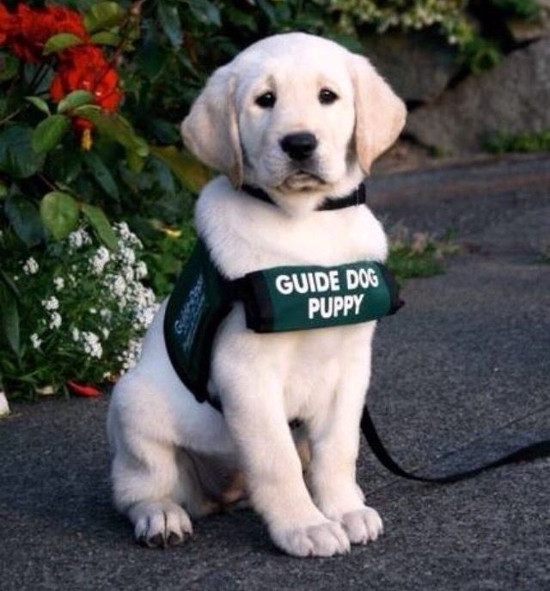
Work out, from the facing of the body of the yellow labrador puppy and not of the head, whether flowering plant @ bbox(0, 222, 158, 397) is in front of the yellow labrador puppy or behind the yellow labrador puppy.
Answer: behind

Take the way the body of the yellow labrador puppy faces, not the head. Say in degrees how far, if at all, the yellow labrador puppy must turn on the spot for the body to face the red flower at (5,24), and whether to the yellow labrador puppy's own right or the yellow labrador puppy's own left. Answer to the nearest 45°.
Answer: approximately 180°

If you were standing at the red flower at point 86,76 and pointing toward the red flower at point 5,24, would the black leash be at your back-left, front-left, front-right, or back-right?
back-left

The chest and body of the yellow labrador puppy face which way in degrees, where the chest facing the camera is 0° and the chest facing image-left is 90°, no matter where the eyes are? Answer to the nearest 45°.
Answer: approximately 315°

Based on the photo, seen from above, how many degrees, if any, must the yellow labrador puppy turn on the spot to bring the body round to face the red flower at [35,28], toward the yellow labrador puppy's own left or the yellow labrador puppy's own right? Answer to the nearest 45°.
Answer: approximately 180°

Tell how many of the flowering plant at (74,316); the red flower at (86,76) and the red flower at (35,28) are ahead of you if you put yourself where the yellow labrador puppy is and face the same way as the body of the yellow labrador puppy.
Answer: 0

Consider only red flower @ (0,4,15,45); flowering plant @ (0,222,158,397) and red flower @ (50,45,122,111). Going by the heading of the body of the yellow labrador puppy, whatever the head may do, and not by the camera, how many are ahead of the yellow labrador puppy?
0

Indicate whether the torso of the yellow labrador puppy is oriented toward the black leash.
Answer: no

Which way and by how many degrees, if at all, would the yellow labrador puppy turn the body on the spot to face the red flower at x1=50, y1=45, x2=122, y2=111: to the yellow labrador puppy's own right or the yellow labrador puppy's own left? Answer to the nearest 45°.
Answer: approximately 180°
